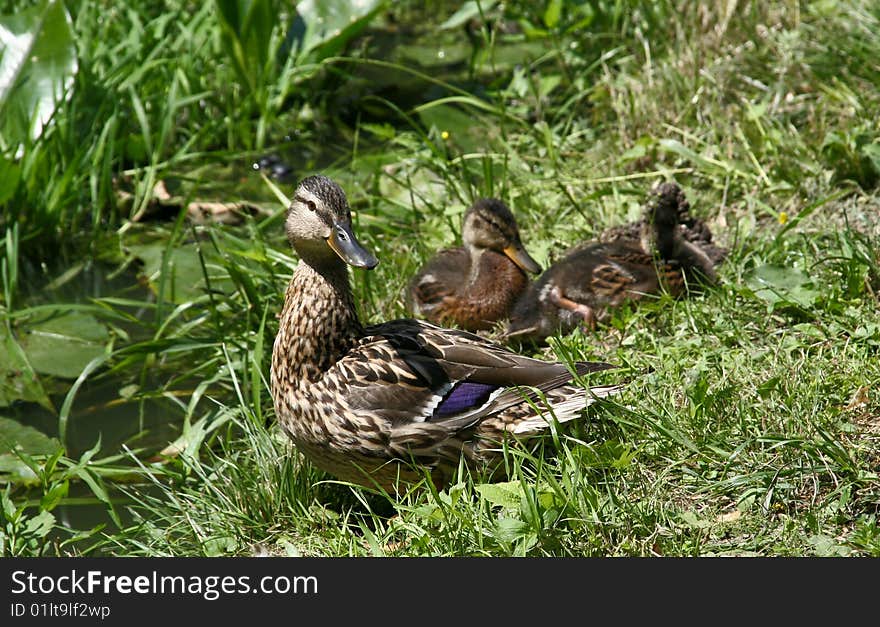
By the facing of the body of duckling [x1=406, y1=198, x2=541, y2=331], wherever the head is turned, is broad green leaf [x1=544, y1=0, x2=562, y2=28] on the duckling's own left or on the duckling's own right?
on the duckling's own left

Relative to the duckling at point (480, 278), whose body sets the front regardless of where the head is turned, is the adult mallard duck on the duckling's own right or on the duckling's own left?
on the duckling's own right

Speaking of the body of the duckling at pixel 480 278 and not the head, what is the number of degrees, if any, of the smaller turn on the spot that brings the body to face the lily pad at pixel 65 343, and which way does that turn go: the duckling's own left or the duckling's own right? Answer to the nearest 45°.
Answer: approximately 135° to the duckling's own right

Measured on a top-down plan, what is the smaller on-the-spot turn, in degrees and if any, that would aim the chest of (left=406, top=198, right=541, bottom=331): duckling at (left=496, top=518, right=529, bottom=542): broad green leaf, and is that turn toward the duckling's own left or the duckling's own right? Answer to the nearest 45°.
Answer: approximately 45° to the duckling's own right

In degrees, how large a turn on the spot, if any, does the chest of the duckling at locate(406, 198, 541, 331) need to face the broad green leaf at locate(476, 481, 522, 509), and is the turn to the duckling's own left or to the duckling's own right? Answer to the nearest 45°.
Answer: approximately 45° to the duckling's own right

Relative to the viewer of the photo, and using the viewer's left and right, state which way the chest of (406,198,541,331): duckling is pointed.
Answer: facing the viewer and to the right of the viewer

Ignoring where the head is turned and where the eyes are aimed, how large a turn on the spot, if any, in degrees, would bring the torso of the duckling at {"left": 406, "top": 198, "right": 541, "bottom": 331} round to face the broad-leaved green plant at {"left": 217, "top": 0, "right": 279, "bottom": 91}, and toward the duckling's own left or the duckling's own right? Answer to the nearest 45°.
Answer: approximately 135° to the duckling's own left

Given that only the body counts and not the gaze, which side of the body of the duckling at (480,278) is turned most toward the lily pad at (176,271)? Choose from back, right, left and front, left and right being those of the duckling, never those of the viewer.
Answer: back
